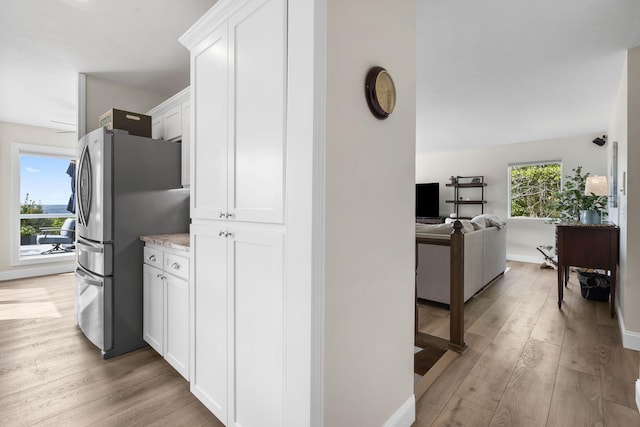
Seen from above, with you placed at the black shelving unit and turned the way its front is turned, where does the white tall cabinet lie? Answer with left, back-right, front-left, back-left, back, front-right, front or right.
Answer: front

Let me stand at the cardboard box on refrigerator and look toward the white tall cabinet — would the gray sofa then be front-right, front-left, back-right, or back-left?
front-left

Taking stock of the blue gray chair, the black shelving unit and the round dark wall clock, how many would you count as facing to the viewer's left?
1

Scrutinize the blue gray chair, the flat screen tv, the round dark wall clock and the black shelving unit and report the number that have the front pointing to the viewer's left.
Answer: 1

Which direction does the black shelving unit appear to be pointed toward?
toward the camera

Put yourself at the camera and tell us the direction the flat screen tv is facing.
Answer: facing the viewer

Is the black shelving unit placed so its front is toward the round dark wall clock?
yes

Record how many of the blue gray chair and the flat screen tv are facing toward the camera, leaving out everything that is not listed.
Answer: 1

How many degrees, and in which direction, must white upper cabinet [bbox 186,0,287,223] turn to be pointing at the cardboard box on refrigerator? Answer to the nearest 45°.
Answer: approximately 90° to its right

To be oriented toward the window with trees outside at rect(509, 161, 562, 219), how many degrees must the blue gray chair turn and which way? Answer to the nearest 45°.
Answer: approximately 135° to its left

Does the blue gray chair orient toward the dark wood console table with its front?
no

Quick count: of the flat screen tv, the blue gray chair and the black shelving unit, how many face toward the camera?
2

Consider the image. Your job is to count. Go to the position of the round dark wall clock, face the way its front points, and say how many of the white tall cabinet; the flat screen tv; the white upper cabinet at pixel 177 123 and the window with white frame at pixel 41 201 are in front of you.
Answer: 0

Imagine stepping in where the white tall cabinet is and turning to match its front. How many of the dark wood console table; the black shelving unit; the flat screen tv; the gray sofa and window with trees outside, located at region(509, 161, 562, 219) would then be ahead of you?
0

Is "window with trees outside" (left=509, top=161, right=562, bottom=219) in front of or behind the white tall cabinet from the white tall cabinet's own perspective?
behind

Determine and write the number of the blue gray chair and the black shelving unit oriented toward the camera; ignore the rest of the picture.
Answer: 1

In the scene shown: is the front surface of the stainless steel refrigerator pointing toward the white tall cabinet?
no
